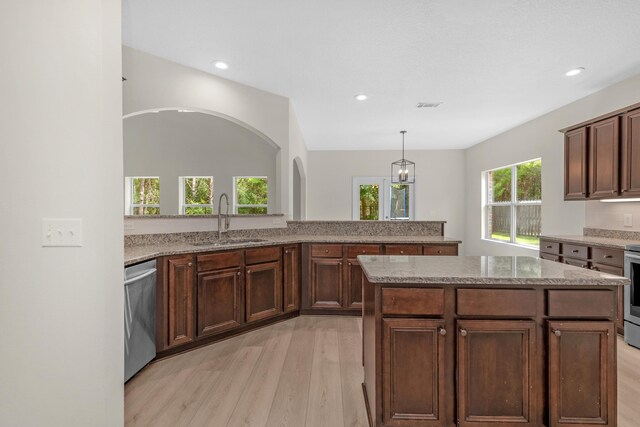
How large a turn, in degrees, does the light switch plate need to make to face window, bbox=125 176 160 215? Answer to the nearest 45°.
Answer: approximately 180°

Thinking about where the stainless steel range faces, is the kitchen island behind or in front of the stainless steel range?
in front

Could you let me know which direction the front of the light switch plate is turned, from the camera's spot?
facing the viewer

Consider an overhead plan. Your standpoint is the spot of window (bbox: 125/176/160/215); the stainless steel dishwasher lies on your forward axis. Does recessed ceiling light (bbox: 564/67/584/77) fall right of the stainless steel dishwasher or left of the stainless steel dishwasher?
left

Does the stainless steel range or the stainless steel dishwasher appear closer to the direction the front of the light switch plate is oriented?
the stainless steel range

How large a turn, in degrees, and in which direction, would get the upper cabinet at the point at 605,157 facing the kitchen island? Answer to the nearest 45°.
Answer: approximately 45° to its left

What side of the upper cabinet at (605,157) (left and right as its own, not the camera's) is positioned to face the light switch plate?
front

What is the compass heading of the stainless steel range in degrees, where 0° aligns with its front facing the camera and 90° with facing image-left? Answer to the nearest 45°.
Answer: approximately 45°

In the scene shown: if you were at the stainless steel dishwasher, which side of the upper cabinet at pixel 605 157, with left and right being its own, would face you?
front

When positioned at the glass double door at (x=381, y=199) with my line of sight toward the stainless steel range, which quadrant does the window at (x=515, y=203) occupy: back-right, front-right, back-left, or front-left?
front-left
